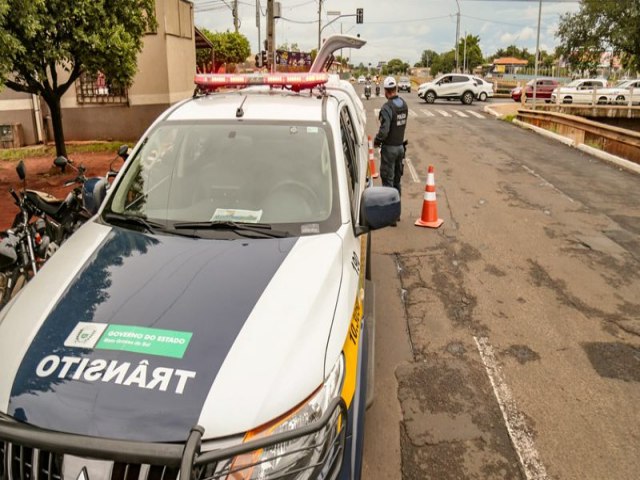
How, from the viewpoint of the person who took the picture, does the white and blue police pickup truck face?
facing the viewer and to the left of the viewer

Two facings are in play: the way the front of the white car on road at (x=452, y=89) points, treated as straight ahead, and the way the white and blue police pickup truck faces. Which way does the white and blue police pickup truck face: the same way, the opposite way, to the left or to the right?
to the left

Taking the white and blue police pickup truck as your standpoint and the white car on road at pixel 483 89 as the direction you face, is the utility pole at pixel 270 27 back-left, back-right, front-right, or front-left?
front-left

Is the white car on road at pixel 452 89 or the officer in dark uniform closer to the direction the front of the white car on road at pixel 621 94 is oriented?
the white car on road

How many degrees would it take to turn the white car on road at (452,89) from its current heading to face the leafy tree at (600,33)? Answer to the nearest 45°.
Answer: approximately 135° to its right

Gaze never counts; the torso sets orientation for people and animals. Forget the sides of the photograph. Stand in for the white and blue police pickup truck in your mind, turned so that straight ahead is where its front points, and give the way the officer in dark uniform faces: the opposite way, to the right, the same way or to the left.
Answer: the opposite way

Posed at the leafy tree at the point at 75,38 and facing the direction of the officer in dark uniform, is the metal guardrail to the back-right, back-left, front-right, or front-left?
front-left

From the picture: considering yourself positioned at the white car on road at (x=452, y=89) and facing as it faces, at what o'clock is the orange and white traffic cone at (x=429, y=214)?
The orange and white traffic cone is roughly at 9 o'clock from the white car on road.

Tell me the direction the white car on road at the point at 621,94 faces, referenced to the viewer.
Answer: facing to the left of the viewer

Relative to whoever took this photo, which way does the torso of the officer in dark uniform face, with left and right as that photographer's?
facing away from the viewer and to the left of the viewer

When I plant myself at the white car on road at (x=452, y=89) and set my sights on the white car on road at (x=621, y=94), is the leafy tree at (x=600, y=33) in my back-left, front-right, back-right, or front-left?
front-left

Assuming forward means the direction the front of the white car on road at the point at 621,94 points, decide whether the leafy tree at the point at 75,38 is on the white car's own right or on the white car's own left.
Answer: on the white car's own left

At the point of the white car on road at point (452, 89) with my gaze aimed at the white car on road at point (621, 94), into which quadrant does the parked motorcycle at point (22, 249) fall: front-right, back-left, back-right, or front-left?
back-right

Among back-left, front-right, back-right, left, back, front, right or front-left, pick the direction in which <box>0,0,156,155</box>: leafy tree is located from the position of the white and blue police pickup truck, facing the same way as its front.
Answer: back-right

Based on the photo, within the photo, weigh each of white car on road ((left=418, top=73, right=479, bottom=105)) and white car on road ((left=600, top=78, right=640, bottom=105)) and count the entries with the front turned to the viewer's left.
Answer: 2

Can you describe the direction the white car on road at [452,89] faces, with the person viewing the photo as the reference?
facing to the left of the viewer
